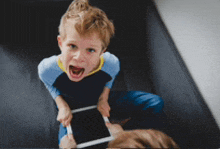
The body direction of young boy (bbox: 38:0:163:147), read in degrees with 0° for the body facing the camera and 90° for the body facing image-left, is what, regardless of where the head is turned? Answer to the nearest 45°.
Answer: approximately 0°
